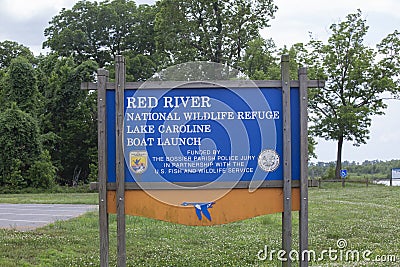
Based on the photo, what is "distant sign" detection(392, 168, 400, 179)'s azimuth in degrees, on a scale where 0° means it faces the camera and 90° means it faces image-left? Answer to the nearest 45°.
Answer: approximately 0°

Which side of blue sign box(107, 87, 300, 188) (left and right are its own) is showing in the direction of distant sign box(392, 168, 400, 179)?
back

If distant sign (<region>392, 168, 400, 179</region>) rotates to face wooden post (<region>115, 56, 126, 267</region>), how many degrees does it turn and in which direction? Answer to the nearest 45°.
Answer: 0° — it already faces it

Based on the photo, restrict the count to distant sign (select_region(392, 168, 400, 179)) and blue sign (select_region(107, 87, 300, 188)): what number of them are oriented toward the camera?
2

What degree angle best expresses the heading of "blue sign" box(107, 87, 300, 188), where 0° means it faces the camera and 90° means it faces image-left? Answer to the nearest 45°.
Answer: approximately 0°

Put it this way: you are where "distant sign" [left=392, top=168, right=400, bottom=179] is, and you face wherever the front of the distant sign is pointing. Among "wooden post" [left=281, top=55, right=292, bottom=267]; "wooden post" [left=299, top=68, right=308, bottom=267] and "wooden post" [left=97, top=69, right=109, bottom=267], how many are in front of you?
3

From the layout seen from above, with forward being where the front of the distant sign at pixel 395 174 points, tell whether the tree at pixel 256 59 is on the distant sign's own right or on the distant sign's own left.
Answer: on the distant sign's own right

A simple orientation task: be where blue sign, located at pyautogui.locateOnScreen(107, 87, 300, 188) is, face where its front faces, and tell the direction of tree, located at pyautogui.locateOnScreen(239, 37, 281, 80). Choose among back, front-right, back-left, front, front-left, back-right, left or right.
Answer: back

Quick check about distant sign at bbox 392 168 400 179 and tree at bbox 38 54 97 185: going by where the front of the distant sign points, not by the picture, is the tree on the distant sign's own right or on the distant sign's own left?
on the distant sign's own right

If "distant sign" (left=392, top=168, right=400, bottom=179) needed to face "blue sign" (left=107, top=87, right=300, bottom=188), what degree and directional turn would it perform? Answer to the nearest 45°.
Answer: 0° — it already faces it
